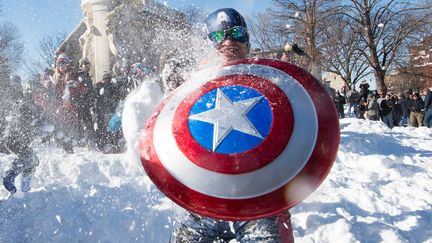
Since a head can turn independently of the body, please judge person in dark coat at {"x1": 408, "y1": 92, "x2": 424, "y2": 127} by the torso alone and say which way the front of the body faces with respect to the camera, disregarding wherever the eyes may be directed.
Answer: toward the camera

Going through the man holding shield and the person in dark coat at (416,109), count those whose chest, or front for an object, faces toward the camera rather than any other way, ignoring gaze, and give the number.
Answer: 2

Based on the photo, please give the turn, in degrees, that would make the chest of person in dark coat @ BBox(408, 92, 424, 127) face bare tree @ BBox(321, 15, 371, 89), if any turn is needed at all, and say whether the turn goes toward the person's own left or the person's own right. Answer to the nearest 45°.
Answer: approximately 135° to the person's own right

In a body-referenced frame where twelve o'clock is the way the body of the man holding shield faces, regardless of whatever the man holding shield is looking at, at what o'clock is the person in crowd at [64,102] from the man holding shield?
The person in crowd is roughly at 5 o'clock from the man holding shield.

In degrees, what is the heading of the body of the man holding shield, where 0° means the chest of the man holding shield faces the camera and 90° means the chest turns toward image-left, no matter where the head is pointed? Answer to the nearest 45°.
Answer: approximately 0°

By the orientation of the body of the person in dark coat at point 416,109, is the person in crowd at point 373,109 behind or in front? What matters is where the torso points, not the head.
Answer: in front
